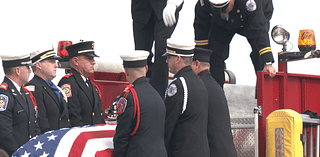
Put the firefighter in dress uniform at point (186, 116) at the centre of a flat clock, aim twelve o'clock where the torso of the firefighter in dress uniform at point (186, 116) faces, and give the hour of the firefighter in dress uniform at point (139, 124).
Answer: the firefighter in dress uniform at point (139, 124) is roughly at 9 o'clock from the firefighter in dress uniform at point (186, 116).

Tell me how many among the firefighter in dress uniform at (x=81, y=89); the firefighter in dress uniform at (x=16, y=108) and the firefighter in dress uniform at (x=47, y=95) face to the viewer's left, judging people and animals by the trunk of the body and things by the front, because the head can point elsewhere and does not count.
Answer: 0

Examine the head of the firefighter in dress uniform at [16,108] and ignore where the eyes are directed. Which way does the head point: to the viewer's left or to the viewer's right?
to the viewer's right

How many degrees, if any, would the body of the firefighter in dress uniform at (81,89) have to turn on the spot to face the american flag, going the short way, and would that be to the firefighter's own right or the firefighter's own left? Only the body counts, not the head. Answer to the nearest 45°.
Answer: approximately 45° to the firefighter's own right

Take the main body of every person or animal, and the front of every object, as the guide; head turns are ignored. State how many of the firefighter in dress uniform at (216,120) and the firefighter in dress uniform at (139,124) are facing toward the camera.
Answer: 0

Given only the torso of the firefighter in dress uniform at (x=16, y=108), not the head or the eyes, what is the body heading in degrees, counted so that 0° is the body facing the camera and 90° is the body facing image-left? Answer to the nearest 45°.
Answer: approximately 315°

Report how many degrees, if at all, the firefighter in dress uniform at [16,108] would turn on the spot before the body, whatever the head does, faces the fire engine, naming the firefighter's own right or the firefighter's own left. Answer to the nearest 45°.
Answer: approximately 45° to the firefighter's own left

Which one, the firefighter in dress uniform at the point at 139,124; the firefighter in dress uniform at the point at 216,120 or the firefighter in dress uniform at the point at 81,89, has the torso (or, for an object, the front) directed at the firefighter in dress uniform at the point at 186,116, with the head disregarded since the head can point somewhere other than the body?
the firefighter in dress uniform at the point at 81,89

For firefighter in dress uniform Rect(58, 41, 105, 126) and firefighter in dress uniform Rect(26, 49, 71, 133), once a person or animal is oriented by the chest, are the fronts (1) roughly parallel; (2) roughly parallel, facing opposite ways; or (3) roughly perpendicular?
roughly parallel

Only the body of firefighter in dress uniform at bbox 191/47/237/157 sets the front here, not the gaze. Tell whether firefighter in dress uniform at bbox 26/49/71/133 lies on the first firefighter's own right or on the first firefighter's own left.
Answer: on the first firefighter's own left

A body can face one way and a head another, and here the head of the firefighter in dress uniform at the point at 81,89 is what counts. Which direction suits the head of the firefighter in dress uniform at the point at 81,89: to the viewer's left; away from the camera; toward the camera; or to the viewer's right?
to the viewer's right

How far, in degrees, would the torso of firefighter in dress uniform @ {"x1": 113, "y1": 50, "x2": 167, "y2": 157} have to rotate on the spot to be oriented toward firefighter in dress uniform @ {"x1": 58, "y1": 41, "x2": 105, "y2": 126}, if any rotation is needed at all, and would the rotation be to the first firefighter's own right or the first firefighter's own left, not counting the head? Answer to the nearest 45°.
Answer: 0° — they already face them

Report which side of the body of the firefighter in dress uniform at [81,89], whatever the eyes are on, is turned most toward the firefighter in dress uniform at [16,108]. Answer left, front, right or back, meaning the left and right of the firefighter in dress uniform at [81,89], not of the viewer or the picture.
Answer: right

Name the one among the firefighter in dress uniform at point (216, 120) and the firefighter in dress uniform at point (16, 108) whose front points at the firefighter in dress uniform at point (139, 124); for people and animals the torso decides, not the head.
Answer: the firefighter in dress uniform at point (16, 108)

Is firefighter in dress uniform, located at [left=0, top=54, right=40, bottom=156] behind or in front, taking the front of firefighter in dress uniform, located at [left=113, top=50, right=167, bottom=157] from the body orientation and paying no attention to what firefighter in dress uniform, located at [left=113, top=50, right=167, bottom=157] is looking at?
in front

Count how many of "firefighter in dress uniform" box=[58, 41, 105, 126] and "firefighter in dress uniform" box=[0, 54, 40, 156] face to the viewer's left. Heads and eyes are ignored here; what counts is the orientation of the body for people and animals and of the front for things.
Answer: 0

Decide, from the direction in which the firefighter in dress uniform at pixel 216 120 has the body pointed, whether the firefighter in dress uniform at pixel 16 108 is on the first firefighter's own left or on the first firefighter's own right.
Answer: on the first firefighter's own left

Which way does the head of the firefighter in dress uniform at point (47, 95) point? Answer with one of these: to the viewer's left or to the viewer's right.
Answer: to the viewer's right

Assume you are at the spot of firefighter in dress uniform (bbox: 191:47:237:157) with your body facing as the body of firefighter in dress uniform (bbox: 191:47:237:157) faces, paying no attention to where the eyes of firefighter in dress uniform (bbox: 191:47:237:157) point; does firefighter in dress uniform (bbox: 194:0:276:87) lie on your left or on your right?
on your right
